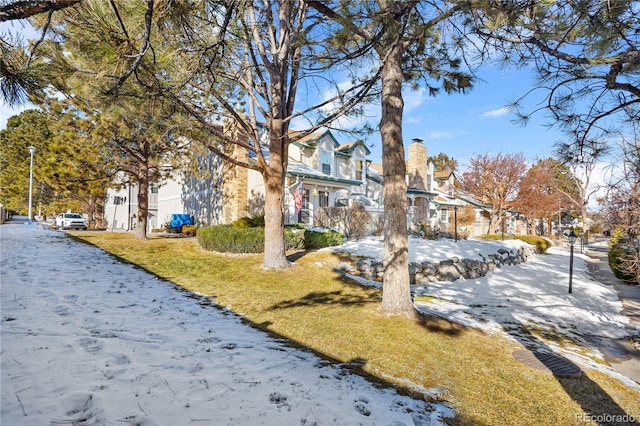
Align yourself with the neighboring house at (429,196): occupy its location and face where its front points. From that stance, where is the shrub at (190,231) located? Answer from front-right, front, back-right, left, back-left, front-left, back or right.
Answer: right

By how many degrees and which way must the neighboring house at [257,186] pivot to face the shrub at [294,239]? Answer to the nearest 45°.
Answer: approximately 45° to its right

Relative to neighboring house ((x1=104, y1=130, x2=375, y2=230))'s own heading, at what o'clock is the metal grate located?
The metal grate is roughly at 1 o'clock from the neighboring house.

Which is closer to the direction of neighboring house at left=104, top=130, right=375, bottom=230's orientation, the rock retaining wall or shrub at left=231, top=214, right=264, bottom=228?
the rock retaining wall

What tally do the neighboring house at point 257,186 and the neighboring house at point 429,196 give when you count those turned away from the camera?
0
